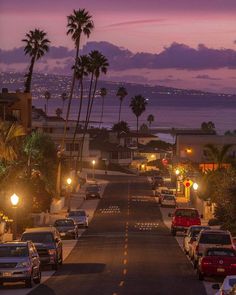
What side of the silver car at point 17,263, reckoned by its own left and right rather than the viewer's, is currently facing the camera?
front

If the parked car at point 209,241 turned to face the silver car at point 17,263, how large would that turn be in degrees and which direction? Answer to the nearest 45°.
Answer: approximately 135° to its left

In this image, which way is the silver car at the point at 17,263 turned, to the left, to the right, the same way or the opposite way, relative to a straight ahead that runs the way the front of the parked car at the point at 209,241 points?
the opposite way

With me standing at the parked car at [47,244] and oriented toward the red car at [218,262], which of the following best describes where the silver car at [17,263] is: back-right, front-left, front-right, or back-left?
front-right

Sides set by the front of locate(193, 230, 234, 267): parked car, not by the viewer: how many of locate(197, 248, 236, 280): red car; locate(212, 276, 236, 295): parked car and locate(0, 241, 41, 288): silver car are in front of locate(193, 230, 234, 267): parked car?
0

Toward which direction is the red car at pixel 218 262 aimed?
away from the camera

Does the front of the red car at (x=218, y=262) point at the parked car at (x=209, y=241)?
yes

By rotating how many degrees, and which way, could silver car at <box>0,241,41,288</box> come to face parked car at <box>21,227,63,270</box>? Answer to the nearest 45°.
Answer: approximately 180°

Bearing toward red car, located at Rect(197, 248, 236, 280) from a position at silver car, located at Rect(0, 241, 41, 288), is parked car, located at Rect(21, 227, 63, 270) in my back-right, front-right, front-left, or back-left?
front-left

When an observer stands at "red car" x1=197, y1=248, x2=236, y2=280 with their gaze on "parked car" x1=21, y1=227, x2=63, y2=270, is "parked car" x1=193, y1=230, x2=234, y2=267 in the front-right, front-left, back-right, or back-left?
front-right

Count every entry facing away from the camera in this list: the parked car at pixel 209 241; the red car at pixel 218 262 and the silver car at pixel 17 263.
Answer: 2

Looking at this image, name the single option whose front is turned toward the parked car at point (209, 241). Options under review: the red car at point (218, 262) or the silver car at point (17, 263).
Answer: the red car

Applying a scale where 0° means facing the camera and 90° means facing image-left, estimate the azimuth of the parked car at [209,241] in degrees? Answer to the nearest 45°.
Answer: approximately 180°

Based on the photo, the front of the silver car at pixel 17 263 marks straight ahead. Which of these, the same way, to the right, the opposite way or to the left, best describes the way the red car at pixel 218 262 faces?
the opposite way
